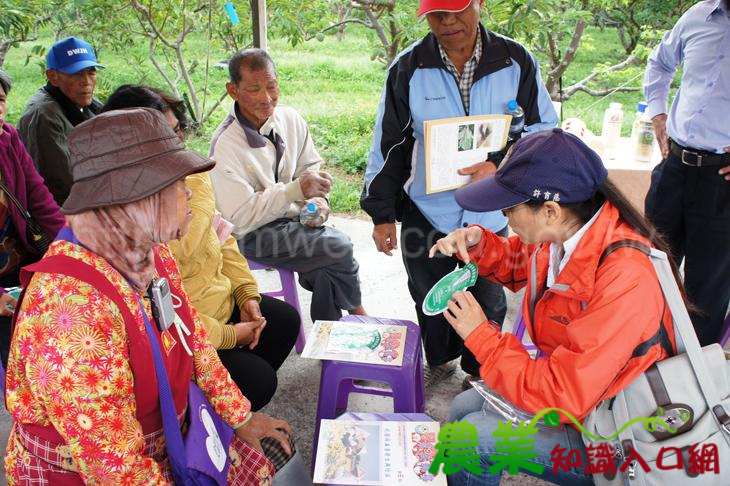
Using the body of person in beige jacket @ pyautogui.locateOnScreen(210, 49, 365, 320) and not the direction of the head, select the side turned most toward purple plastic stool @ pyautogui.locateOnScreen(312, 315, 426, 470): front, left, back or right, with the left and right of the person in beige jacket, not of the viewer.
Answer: front

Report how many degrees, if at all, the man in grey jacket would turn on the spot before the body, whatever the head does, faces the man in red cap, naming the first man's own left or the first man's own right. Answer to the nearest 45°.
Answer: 0° — they already face them

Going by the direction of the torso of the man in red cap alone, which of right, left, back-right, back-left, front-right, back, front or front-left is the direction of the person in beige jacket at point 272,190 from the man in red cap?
right

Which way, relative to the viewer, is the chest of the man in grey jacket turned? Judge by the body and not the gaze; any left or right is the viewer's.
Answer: facing the viewer and to the right of the viewer

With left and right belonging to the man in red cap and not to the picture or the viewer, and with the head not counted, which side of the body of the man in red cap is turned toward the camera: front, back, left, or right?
front

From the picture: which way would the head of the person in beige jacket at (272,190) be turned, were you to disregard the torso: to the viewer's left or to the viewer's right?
to the viewer's right

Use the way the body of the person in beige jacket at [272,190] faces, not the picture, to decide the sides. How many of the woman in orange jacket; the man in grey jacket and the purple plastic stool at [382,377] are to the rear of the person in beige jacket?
1

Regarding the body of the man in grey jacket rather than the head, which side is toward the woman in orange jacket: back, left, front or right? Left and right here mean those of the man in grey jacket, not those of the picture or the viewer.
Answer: front

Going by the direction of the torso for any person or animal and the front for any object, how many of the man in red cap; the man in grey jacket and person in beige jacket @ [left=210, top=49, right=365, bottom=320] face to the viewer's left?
0

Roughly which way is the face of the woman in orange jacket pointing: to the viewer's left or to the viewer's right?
to the viewer's left

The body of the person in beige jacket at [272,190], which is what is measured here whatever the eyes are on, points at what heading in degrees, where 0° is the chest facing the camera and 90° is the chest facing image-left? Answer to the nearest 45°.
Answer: approximately 315°

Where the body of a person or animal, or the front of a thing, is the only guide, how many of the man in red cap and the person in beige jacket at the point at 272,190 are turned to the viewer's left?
0

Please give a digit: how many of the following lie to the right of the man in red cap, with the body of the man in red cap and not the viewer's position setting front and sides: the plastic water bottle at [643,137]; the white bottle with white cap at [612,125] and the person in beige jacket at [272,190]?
1

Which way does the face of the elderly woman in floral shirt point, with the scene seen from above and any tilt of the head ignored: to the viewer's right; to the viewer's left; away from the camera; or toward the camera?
to the viewer's right
